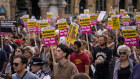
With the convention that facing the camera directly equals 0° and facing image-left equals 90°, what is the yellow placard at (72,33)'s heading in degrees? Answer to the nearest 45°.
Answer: approximately 0°

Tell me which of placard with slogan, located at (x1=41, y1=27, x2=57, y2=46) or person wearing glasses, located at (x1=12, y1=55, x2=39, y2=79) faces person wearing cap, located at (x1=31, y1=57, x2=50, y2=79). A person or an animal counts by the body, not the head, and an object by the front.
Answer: the placard with slogan

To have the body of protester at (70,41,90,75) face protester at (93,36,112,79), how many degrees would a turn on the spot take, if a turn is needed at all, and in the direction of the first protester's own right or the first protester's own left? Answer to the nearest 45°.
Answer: approximately 135° to the first protester's own left

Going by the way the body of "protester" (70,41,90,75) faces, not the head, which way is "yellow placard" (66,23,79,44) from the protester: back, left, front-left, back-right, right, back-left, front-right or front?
back-right

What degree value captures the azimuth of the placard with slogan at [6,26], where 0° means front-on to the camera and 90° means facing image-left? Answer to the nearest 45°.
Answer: approximately 0°

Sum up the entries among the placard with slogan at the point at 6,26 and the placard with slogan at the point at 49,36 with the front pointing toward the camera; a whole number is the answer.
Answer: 2
